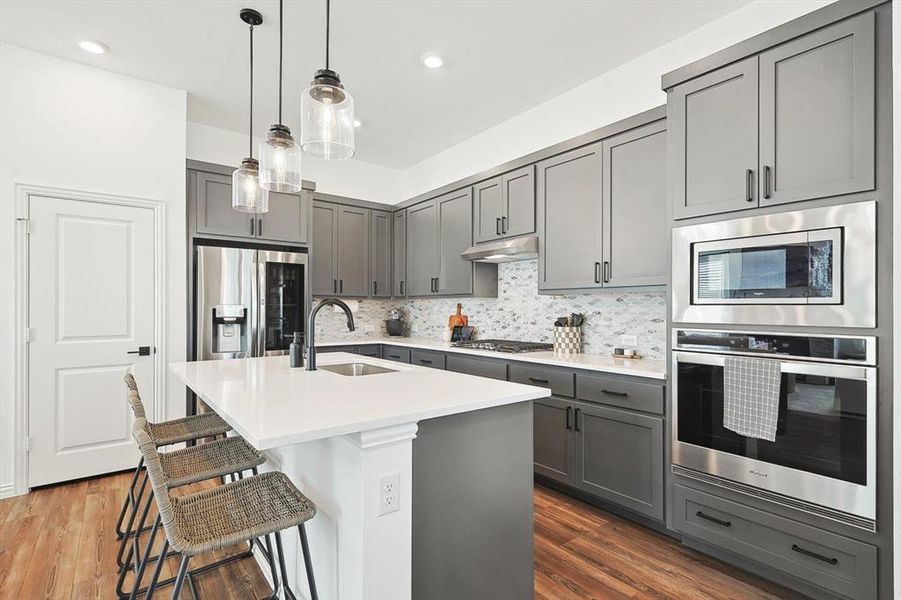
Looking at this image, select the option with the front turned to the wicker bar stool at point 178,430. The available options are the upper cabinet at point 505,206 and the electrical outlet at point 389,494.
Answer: the upper cabinet

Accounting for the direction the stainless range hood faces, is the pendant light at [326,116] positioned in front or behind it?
in front

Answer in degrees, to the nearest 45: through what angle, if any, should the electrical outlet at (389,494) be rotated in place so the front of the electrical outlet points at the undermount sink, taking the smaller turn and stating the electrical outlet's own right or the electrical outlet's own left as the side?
approximately 135° to the electrical outlet's own left

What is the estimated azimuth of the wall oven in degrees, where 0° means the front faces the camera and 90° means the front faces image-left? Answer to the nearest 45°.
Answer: approximately 45°

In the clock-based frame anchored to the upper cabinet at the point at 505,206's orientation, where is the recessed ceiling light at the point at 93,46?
The recessed ceiling light is roughly at 1 o'clock from the upper cabinet.

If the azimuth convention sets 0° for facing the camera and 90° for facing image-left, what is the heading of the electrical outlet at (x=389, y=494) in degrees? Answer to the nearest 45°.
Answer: approximately 315°

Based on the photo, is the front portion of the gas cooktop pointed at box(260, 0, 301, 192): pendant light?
yes

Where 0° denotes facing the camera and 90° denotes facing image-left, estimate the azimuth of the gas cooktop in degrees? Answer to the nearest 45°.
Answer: approximately 45°

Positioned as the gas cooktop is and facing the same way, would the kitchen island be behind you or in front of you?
in front
